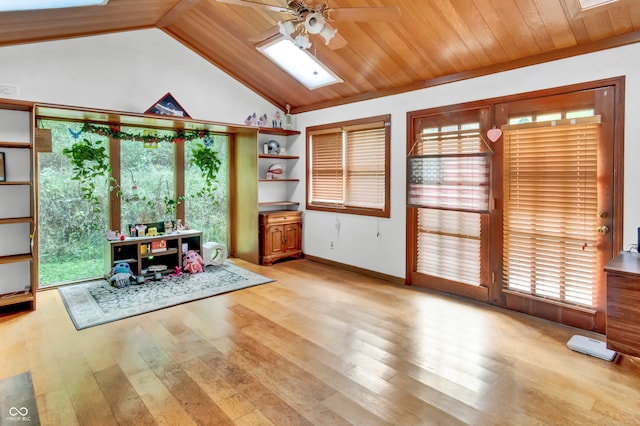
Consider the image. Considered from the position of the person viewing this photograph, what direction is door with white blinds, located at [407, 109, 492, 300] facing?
facing the viewer and to the left of the viewer

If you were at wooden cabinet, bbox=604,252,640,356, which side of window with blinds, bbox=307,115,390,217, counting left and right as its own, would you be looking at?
left

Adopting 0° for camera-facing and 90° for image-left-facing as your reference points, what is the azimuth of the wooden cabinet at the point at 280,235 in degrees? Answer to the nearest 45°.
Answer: approximately 315°

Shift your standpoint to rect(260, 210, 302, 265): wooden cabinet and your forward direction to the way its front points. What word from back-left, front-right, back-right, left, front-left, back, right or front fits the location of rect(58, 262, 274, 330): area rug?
right

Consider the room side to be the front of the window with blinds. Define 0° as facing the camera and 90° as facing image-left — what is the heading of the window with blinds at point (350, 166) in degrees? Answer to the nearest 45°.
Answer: approximately 45°

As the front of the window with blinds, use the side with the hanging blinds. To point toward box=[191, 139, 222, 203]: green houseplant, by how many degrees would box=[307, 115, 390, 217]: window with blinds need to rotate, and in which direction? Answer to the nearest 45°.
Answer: approximately 45° to its right

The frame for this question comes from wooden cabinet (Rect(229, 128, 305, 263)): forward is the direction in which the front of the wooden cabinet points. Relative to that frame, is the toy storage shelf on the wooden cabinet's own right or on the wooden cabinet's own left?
on the wooden cabinet's own right

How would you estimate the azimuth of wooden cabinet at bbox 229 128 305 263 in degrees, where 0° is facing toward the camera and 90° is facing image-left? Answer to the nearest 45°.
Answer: approximately 315°

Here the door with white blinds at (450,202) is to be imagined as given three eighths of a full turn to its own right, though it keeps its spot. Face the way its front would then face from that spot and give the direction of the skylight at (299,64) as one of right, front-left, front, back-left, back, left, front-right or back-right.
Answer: left

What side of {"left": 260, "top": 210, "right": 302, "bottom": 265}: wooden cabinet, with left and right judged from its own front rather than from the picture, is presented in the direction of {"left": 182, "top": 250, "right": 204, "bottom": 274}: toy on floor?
right

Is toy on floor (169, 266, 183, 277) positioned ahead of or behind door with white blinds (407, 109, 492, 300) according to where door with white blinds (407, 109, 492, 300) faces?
ahead

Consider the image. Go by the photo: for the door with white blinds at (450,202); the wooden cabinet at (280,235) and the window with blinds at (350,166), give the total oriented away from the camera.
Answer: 0
